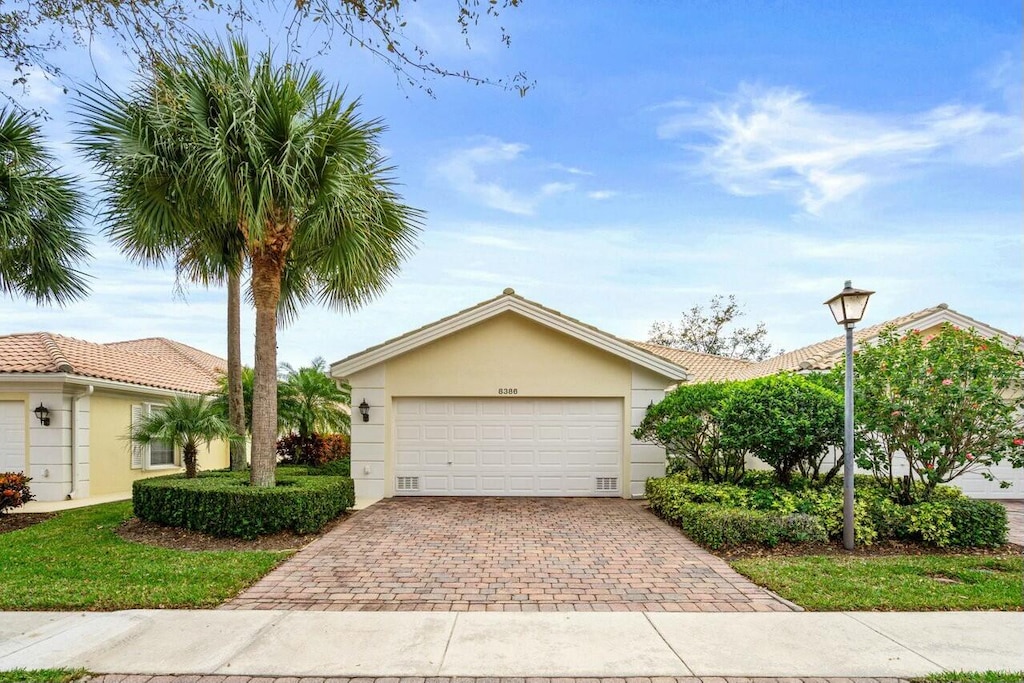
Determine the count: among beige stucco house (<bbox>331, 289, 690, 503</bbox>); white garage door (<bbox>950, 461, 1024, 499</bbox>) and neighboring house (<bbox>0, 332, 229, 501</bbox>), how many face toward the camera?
3

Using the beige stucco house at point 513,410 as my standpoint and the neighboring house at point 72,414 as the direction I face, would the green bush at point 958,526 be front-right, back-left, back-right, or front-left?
back-left

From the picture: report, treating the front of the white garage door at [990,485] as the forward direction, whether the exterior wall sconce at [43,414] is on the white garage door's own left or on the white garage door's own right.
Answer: on the white garage door's own right

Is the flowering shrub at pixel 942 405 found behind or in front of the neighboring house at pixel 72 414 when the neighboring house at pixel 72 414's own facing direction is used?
in front

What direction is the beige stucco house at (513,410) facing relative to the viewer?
toward the camera

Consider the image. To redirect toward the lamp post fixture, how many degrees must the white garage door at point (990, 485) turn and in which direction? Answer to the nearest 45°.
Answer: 0° — it already faces it

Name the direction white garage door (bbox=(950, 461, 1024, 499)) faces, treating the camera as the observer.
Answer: facing the viewer

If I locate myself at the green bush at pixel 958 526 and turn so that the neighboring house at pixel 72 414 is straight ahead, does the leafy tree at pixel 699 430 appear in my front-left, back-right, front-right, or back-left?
front-right
